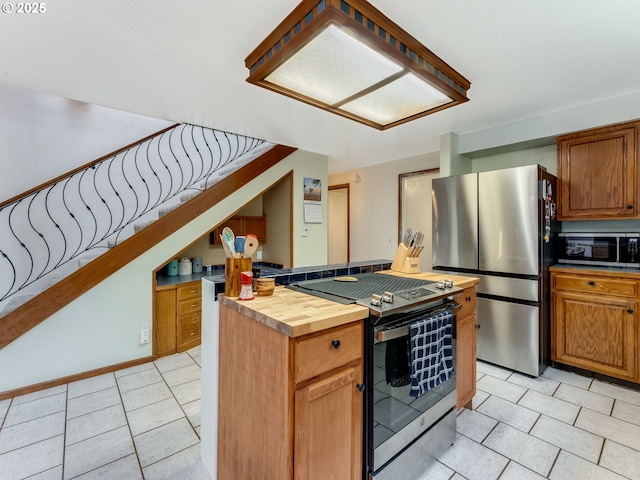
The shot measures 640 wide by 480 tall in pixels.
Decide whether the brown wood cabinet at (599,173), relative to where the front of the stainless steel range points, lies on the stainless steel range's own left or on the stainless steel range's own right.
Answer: on the stainless steel range's own left

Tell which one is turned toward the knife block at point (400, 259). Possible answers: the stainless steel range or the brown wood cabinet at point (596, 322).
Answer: the brown wood cabinet

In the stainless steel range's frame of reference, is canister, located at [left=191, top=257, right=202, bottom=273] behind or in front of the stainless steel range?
behind

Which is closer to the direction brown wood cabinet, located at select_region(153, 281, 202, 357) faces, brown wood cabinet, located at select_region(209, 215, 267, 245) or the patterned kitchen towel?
the patterned kitchen towel

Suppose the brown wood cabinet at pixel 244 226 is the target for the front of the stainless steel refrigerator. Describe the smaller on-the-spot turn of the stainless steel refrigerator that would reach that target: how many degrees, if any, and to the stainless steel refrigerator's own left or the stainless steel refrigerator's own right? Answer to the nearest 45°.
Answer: approximately 45° to the stainless steel refrigerator's own right
